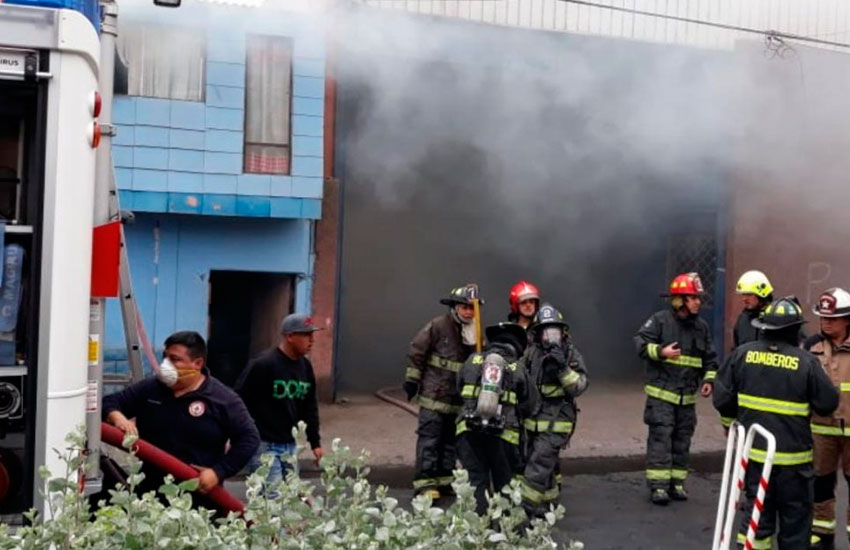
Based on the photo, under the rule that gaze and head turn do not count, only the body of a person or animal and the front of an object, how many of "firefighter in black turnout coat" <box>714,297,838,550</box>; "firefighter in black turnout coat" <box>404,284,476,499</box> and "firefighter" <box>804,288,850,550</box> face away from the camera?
1

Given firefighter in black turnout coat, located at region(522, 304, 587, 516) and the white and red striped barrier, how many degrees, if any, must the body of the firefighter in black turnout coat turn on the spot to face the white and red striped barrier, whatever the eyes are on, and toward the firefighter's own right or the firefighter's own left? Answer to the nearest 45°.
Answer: approximately 45° to the firefighter's own left

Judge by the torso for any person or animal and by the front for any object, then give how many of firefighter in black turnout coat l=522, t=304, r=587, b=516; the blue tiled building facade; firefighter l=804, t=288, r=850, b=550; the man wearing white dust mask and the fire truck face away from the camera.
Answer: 0

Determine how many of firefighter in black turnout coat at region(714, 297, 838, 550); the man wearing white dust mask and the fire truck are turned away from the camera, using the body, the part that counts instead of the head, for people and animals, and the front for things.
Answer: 1

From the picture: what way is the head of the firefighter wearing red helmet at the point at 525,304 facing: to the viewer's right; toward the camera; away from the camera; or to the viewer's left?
toward the camera

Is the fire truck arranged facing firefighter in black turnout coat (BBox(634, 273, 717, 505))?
no

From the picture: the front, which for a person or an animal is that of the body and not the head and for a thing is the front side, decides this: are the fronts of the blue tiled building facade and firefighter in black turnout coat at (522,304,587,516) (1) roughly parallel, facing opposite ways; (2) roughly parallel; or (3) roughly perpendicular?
roughly parallel

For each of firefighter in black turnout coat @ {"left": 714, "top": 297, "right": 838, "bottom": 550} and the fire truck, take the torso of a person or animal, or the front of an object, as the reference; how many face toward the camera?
0

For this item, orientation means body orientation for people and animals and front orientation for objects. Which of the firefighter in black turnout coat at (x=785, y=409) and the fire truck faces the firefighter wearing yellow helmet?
the firefighter in black turnout coat

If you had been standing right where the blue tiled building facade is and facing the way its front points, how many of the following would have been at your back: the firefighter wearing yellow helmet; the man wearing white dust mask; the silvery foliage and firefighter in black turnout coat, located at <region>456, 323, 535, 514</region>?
0

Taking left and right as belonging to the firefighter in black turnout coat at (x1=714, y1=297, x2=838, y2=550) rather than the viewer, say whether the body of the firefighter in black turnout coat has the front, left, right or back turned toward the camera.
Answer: back

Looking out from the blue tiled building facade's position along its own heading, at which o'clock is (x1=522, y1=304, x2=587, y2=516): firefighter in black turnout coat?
The firefighter in black turnout coat is roughly at 11 o'clock from the blue tiled building facade.

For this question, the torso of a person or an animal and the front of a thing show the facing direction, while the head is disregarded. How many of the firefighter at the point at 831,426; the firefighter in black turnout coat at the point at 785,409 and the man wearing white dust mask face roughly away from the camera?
1

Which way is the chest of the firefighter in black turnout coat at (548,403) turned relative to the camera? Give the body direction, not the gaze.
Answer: toward the camera

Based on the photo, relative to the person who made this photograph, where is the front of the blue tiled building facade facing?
facing the viewer

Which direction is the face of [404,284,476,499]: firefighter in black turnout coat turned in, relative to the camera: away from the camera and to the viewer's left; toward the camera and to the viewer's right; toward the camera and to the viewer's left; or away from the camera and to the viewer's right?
toward the camera and to the viewer's right

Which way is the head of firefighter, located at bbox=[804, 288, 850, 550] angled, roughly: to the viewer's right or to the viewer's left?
to the viewer's left
